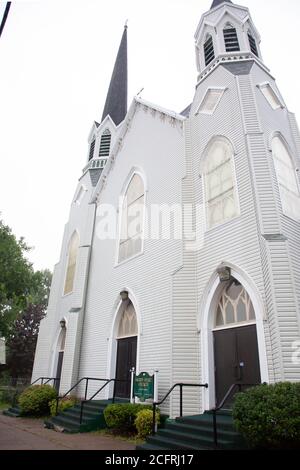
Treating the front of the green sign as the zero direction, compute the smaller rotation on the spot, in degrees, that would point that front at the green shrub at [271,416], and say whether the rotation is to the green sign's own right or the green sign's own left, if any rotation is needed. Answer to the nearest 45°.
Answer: approximately 45° to the green sign's own left

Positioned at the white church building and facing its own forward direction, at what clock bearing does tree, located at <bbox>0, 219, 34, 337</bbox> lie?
The tree is roughly at 3 o'clock from the white church building.

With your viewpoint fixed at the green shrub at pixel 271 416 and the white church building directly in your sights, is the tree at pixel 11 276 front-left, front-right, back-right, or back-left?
front-left

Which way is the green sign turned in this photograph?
toward the camera

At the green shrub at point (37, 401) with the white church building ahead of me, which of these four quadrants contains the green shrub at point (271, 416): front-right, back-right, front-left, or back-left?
front-right

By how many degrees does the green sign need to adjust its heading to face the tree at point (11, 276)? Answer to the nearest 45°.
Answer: approximately 135° to its right

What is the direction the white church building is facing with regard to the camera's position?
facing the viewer and to the left of the viewer
